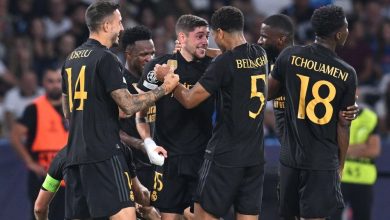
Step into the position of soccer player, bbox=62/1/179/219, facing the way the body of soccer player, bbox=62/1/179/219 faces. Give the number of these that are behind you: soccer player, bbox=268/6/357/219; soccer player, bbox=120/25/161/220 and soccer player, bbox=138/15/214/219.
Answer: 0

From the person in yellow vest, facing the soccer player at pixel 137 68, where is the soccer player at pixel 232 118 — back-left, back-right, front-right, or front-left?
front-left

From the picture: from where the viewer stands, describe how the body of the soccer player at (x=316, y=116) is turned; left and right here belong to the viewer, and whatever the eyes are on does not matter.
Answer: facing away from the viewer

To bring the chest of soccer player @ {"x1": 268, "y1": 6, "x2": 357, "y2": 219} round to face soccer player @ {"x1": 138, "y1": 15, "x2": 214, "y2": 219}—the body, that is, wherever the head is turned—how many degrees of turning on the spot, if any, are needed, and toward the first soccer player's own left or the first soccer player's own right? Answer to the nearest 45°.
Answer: approximately 90° to the first soccer player's own left

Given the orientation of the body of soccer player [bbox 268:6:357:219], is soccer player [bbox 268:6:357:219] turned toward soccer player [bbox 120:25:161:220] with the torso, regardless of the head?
no

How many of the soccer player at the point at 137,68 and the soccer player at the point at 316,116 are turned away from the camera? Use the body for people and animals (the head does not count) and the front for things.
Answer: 1

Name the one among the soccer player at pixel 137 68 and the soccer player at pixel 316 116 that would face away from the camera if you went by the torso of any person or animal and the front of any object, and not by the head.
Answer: the soccer player at pixel 316 116

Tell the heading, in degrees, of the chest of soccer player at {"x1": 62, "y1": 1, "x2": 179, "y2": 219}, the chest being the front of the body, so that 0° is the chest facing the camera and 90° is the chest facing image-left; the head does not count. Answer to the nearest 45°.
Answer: approximately 225°

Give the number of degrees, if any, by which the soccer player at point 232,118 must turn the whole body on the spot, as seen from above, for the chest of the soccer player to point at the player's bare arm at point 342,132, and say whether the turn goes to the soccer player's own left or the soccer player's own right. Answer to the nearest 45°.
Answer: approximately 135° to the soccer player's own right
